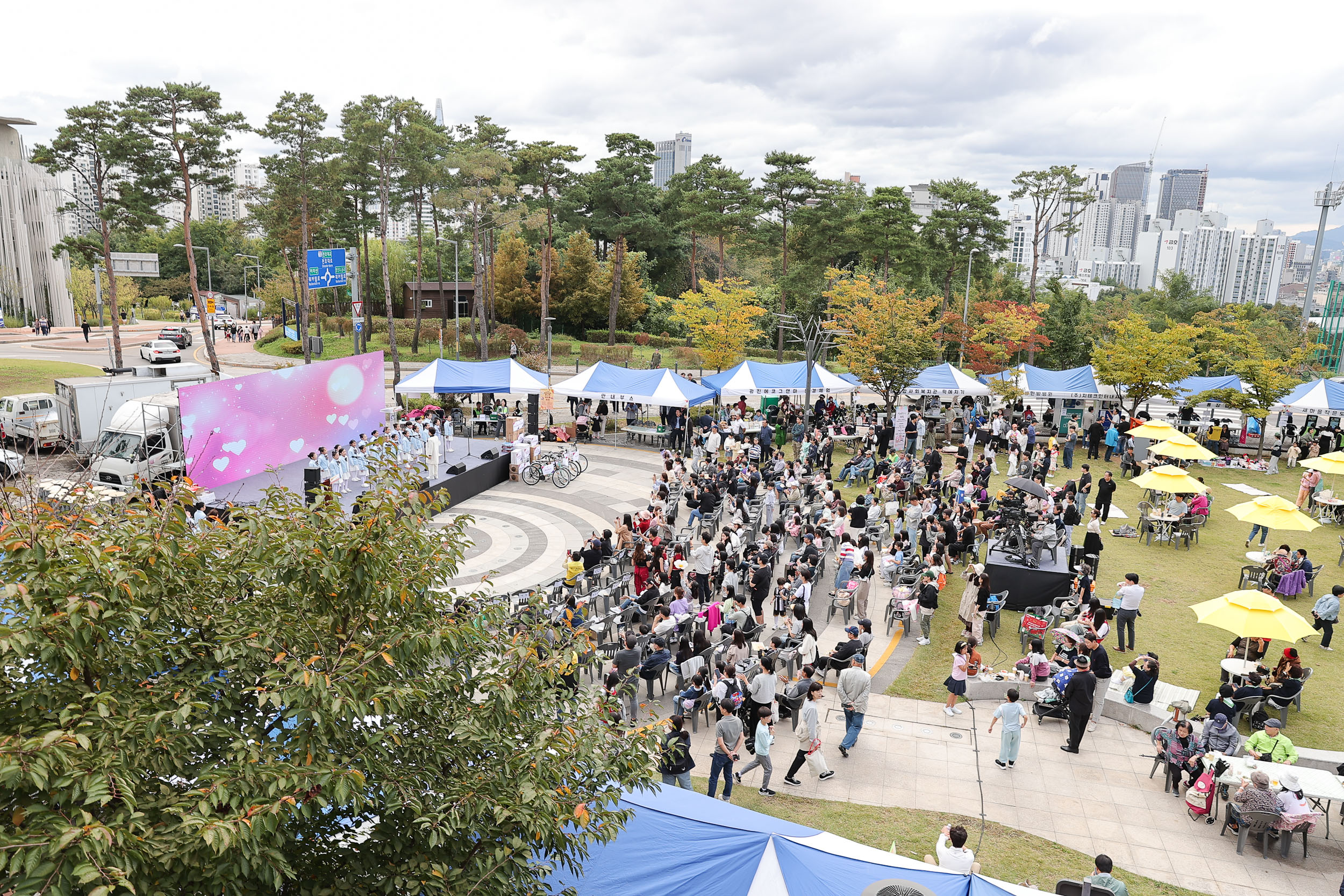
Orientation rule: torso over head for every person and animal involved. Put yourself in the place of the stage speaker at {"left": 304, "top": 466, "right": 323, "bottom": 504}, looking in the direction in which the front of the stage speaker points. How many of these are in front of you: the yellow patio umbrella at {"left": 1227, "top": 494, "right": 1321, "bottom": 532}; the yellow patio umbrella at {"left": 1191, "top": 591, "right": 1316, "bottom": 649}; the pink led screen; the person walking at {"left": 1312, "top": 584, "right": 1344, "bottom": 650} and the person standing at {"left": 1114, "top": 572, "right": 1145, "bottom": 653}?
4

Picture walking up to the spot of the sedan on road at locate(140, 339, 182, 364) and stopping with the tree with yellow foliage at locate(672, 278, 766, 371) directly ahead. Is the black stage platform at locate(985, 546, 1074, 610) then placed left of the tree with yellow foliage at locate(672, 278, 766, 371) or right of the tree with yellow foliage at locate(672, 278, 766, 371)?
right

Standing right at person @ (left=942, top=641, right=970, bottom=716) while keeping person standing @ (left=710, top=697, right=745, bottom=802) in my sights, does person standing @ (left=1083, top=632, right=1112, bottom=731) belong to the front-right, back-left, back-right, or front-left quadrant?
back-left

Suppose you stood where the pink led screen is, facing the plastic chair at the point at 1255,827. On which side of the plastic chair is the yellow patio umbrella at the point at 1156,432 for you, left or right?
left

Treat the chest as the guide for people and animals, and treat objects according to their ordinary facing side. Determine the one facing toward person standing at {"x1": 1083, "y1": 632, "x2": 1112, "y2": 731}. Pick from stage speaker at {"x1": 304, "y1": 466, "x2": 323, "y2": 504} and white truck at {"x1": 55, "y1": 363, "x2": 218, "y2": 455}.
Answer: the stage speaker

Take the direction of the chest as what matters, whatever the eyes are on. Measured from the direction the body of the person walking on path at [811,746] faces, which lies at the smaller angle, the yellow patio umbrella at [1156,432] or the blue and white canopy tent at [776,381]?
the yellow patio umbrella

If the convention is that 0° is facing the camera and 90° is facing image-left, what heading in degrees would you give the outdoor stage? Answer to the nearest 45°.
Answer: approximately 315°

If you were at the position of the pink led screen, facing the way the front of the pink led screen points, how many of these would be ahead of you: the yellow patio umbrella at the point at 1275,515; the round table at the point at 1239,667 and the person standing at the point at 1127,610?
3
